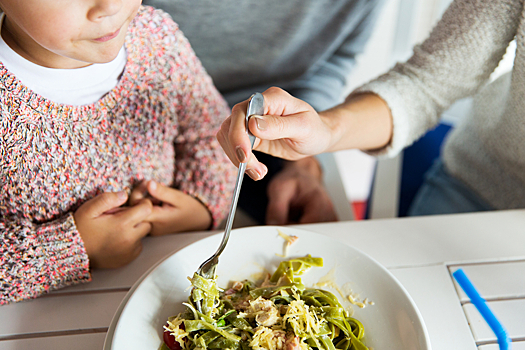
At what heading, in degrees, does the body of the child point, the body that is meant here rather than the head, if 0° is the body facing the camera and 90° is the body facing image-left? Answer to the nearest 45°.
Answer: approximately 315°
